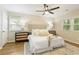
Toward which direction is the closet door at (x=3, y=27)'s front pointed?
to the viewer's right

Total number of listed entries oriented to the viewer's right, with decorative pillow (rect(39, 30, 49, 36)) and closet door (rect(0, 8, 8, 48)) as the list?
1

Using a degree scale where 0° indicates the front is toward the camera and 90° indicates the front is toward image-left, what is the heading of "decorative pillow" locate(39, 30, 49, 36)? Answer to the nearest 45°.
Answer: approximately 0°

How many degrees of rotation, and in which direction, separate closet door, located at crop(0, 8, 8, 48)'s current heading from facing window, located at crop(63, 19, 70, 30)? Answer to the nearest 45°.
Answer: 0° — it already faces it

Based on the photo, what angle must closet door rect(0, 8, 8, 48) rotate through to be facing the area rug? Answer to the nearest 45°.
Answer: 0° — it already faces it
